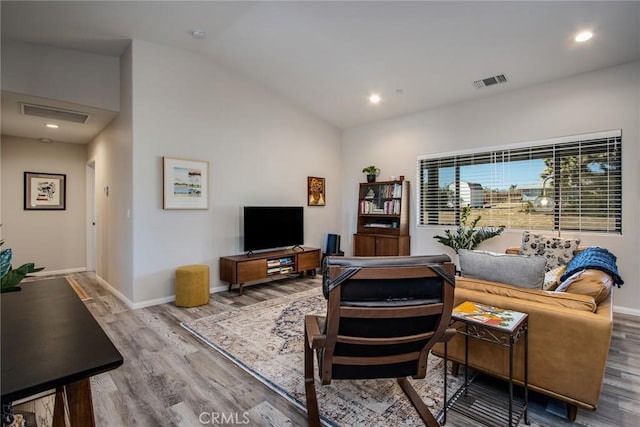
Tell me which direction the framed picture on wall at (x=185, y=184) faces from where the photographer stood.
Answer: facing the viewer and to the right of the viewer

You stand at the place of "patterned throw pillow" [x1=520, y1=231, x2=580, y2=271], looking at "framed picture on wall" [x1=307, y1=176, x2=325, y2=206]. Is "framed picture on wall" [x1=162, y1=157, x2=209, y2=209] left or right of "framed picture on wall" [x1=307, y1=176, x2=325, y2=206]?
left

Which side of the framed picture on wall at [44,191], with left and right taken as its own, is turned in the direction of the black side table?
front

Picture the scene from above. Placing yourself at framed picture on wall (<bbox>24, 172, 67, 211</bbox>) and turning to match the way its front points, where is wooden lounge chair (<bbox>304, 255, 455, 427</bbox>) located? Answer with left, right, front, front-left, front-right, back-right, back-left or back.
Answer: front

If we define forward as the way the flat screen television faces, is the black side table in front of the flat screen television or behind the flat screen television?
in front

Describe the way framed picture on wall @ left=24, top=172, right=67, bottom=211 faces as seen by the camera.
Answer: facing the viewer

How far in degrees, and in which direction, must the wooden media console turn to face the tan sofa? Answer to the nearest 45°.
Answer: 0° — it already faces it

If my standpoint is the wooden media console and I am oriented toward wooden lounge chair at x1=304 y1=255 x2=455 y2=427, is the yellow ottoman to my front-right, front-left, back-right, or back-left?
front-right

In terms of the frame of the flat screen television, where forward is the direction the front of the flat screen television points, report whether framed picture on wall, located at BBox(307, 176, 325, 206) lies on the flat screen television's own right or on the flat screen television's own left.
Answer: on the flat screen television's own left

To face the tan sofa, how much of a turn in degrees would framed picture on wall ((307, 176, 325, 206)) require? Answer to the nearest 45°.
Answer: approximately 45° to its right

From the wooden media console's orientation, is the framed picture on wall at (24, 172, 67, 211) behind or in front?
behind

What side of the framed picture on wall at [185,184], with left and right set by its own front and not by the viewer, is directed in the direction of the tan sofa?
front
